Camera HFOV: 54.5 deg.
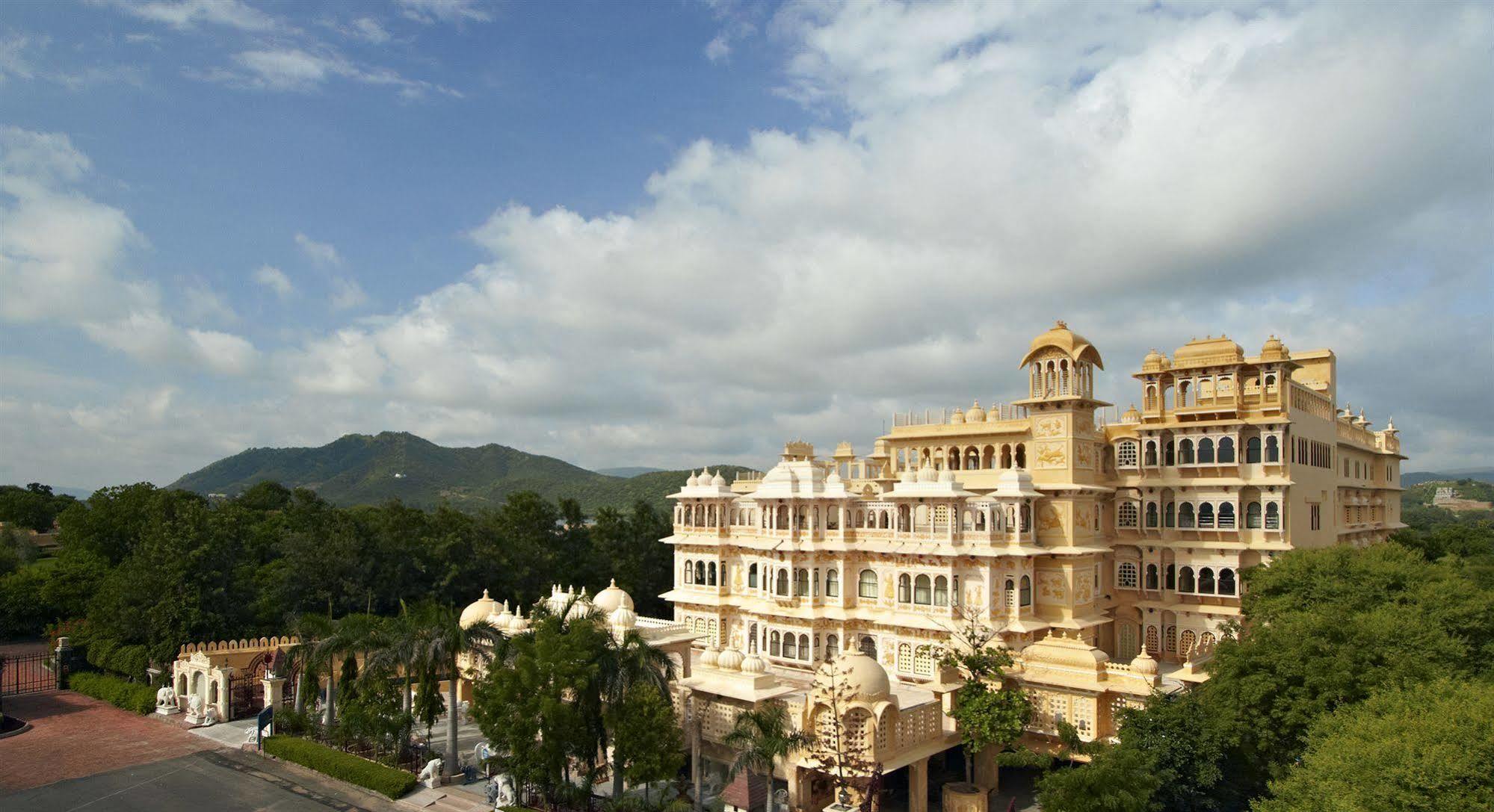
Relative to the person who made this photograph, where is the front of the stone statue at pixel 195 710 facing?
facing the viewer and to the left of the viewer

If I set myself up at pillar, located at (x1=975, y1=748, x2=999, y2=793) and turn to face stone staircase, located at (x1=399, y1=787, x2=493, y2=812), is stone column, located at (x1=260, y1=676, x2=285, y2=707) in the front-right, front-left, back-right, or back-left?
front-right

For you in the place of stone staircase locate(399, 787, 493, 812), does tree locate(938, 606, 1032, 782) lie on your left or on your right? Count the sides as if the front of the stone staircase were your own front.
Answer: on your left

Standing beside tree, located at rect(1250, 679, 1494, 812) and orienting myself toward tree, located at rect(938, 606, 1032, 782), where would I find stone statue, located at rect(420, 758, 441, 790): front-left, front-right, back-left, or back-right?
front-left

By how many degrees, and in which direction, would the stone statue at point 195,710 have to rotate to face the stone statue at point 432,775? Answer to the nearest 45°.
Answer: approximately 90° to its left

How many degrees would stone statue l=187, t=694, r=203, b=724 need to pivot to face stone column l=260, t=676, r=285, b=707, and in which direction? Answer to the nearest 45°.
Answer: approximately 90° to its left

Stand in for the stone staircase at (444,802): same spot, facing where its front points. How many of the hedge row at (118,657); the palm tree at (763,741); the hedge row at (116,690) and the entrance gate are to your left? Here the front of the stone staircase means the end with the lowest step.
1

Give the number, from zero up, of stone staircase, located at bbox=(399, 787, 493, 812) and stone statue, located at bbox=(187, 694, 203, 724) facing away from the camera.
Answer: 0

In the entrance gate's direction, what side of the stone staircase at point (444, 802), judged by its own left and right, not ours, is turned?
right

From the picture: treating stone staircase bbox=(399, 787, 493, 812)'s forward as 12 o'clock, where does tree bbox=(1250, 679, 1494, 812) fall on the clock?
The tree is roughly at 9 o'clock from the stone staircase.

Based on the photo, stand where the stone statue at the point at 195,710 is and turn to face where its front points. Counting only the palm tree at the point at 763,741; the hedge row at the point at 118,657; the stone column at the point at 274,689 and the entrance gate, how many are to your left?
2

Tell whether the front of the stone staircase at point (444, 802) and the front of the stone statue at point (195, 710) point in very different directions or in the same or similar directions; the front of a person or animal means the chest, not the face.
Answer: same or similar directions

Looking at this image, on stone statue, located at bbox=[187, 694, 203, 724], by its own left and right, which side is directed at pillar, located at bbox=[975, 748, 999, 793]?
left

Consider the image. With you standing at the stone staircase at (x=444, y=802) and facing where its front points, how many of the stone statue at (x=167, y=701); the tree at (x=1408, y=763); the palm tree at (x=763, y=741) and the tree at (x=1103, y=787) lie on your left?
3
